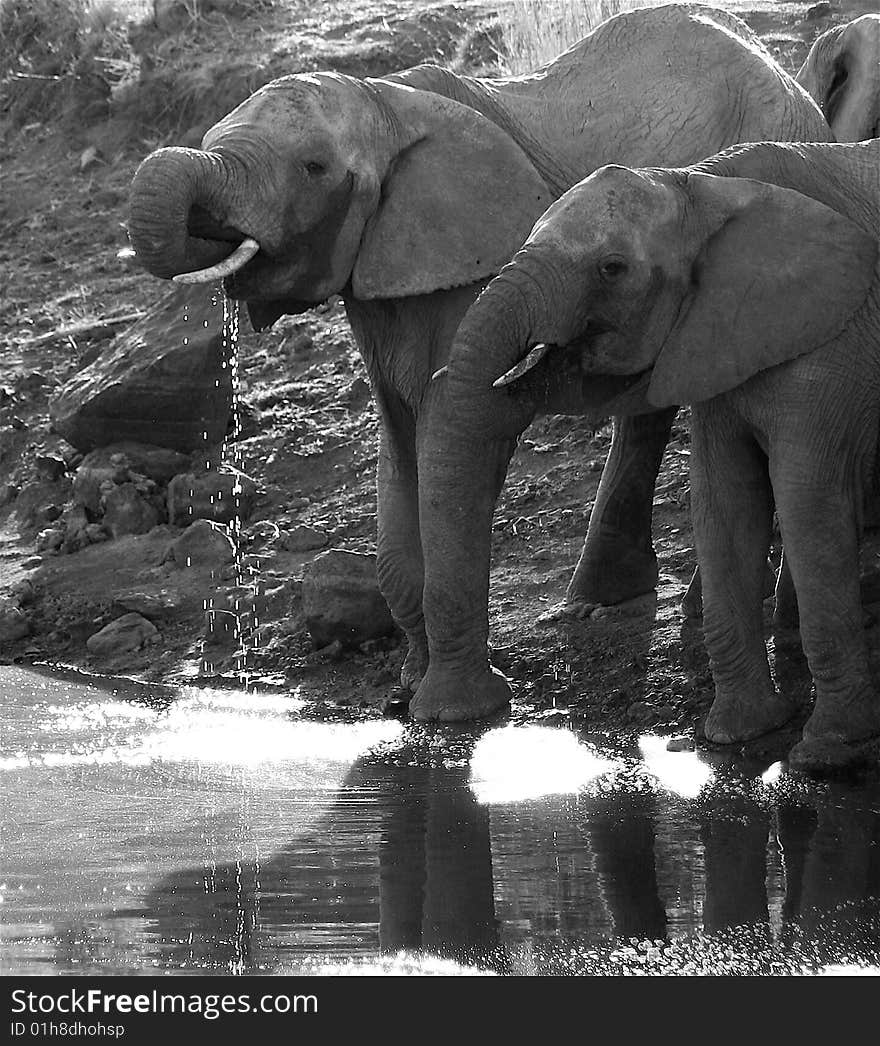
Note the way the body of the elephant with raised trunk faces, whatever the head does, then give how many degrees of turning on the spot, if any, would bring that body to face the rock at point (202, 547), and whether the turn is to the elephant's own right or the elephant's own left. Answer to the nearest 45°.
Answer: approximately 90° to the elephant's own right

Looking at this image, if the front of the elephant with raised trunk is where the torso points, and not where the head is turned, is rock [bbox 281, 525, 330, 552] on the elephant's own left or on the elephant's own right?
on the elephant's own right

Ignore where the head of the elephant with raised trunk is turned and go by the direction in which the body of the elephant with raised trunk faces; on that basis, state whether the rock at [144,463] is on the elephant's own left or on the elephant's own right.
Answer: on the elephant's own right

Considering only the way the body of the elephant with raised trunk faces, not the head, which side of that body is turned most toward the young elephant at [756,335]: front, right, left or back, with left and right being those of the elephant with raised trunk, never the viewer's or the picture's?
left

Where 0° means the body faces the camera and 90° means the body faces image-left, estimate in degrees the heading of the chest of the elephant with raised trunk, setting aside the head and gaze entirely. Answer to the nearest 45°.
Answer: approximately 45°

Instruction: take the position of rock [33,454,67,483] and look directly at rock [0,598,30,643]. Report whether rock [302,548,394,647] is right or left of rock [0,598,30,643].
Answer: left

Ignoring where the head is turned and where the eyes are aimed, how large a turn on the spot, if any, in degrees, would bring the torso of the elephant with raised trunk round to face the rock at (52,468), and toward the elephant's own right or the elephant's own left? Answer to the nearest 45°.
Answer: approximately 90° to the elephant's own right

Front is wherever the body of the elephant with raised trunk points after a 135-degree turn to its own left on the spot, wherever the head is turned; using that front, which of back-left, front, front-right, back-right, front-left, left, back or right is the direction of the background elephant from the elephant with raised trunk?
front-left
